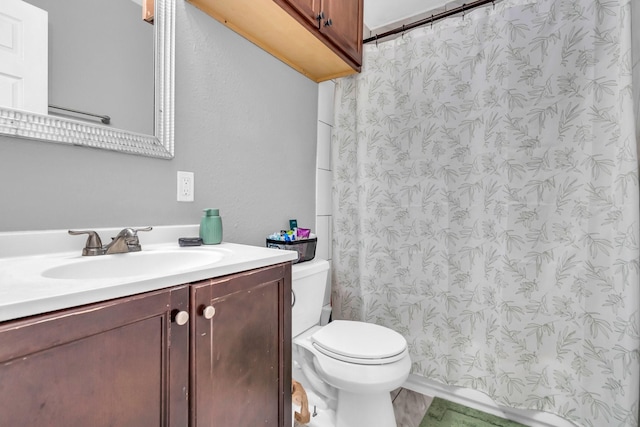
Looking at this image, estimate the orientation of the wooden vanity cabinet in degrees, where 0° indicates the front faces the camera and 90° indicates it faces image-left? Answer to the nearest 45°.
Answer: approximately 315°

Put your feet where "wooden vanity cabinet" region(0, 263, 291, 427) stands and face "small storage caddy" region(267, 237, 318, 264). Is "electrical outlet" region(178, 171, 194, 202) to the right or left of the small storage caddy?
left

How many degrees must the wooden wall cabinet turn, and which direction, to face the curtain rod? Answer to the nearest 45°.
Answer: approximately 45° to its left

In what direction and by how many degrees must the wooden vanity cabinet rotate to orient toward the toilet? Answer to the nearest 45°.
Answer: approximately 90° to its left
